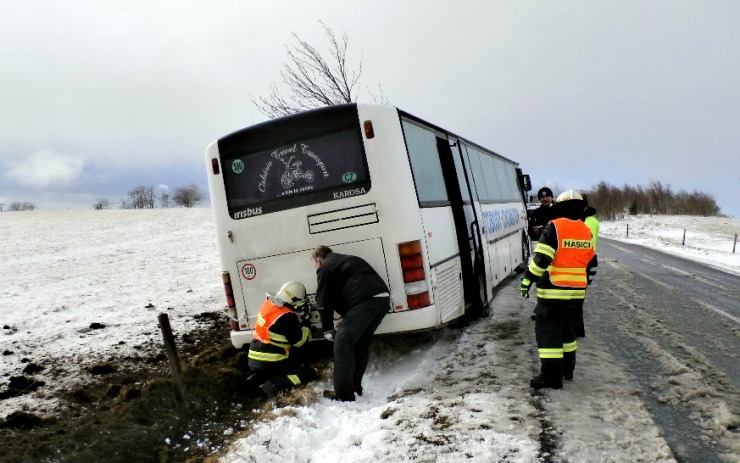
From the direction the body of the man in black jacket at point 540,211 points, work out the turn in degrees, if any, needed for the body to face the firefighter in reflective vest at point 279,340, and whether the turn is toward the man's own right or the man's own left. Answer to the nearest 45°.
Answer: approximately 45° to the man's own right

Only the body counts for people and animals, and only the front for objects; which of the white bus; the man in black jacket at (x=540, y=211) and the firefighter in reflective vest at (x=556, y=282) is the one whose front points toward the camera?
the man in black jacket

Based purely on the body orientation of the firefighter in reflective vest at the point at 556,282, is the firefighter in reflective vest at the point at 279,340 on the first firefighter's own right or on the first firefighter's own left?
on the first firefighter's own left

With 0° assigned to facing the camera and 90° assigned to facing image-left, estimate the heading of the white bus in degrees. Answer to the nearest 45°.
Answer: approximately 225°

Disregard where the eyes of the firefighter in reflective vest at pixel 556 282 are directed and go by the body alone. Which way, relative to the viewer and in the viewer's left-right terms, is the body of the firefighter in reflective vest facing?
facing away from the viewer and to the left of the viewer

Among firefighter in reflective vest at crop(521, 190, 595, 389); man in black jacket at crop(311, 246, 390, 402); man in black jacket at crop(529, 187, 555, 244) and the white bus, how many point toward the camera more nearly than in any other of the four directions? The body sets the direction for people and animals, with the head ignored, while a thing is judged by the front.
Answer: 1

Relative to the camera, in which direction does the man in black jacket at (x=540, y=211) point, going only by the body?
toward the camera
